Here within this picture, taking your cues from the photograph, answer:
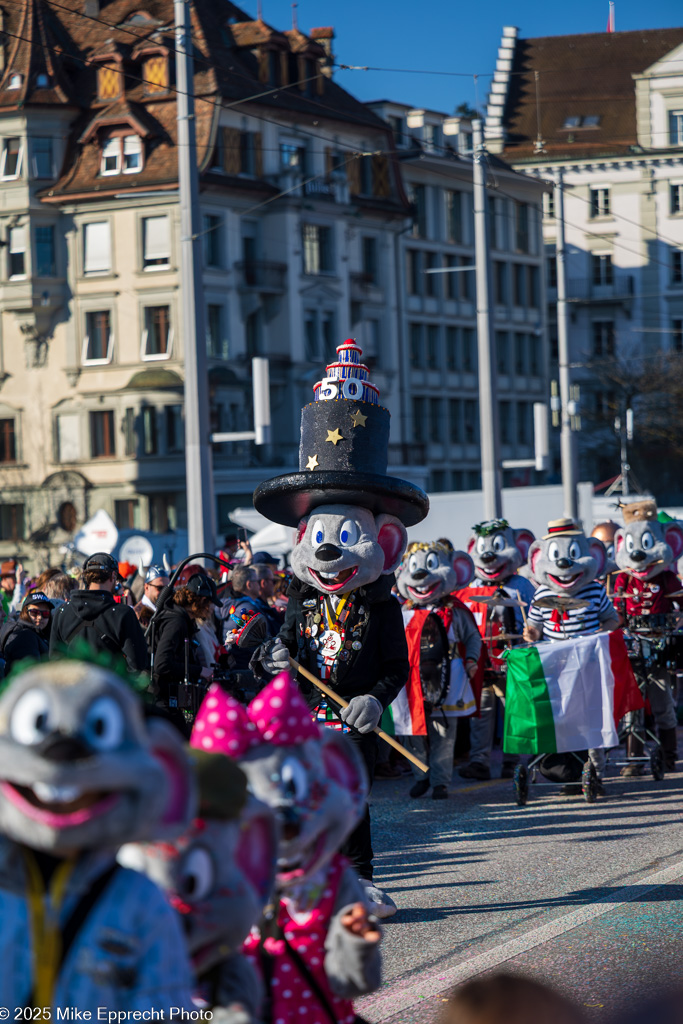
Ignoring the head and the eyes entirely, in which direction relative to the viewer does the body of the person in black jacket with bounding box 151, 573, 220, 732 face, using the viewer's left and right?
facing to the right of the viewer

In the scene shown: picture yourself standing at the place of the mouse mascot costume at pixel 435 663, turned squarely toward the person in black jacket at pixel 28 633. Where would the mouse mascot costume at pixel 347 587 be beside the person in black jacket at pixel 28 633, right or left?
left

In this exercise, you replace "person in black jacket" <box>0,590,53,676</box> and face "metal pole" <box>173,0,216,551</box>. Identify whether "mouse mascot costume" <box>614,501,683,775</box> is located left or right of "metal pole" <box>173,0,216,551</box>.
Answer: right

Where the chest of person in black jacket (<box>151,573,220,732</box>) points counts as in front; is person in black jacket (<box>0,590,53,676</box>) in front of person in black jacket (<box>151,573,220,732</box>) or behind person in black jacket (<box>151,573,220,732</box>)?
behind

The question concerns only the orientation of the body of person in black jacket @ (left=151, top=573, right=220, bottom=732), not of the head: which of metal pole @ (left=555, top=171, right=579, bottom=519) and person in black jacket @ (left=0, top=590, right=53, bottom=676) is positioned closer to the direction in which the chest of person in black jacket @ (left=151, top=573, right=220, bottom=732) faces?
the metal pole

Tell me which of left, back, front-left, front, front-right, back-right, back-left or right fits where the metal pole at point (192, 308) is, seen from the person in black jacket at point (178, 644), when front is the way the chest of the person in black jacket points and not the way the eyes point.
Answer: left

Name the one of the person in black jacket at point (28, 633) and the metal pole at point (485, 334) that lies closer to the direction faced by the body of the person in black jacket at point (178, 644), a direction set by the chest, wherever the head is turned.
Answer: the metal pole

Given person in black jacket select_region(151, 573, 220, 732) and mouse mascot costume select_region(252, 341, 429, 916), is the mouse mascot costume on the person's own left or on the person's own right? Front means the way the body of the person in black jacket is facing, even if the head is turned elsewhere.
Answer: on the person's own right

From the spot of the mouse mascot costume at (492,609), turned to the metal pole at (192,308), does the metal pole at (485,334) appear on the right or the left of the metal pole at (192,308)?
right

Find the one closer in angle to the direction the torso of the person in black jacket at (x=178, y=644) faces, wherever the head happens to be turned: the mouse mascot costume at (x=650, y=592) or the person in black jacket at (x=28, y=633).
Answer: the mouse mascot costume
